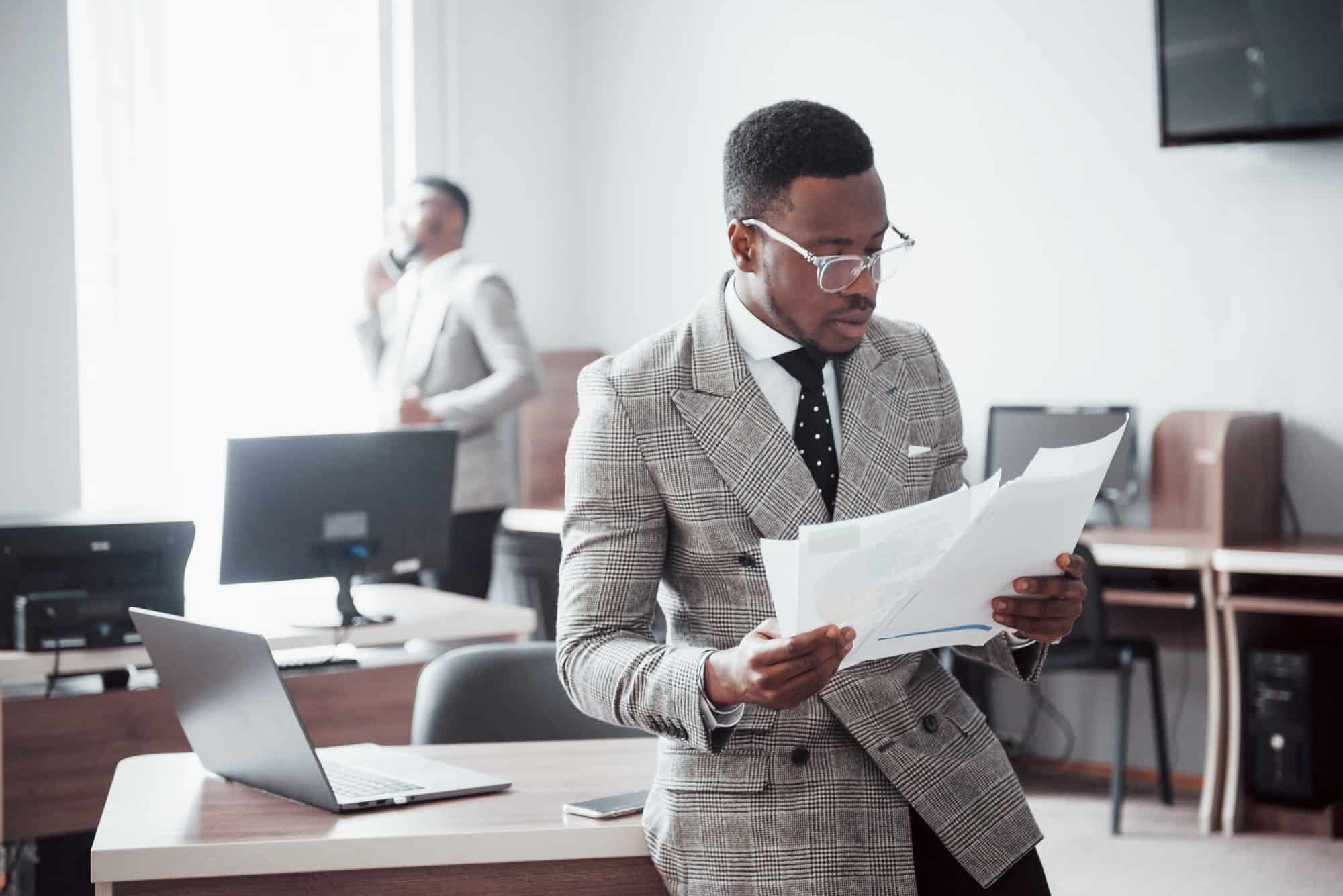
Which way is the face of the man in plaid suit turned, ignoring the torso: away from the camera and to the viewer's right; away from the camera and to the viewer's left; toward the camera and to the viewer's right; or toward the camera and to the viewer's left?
toward the camera and to the viewer's right

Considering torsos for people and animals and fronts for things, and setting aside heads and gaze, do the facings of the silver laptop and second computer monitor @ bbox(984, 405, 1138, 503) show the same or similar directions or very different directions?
very different directions

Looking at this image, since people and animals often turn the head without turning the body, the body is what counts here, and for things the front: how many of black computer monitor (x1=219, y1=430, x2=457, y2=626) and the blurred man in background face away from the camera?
1

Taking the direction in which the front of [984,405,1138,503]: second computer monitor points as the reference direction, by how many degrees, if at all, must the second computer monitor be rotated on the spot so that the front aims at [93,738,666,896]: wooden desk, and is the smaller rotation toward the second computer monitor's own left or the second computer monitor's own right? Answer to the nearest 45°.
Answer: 0° — it already faces it

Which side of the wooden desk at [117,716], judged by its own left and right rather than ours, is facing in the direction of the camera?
back

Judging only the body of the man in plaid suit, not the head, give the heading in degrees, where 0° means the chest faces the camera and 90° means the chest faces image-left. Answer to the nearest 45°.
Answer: approximately 315°
